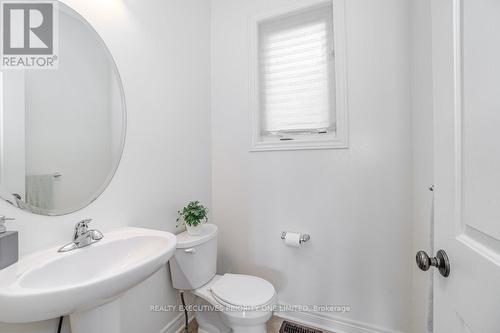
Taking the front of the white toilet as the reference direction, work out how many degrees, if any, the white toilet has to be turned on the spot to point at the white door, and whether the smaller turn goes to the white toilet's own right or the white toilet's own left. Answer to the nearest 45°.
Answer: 0° — it already faces it

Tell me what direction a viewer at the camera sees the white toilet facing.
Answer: facing the viewer and to the right of the viewer

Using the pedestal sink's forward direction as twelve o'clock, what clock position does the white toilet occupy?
The white toilet is roughly at 10 o'clock from the pedestal sink.

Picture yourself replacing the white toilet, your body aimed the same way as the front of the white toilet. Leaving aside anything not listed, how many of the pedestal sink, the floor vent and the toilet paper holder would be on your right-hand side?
1

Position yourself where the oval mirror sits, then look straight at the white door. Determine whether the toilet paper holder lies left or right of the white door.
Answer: left

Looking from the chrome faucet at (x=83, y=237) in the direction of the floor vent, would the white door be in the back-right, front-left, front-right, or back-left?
front-right

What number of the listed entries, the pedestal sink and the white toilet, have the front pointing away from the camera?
0

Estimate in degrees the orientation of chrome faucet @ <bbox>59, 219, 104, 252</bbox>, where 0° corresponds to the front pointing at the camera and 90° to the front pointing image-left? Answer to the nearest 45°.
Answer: approximately 315°

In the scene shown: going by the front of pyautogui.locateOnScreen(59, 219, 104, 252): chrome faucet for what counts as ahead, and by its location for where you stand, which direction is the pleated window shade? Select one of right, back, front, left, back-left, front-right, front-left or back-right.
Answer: front-left
